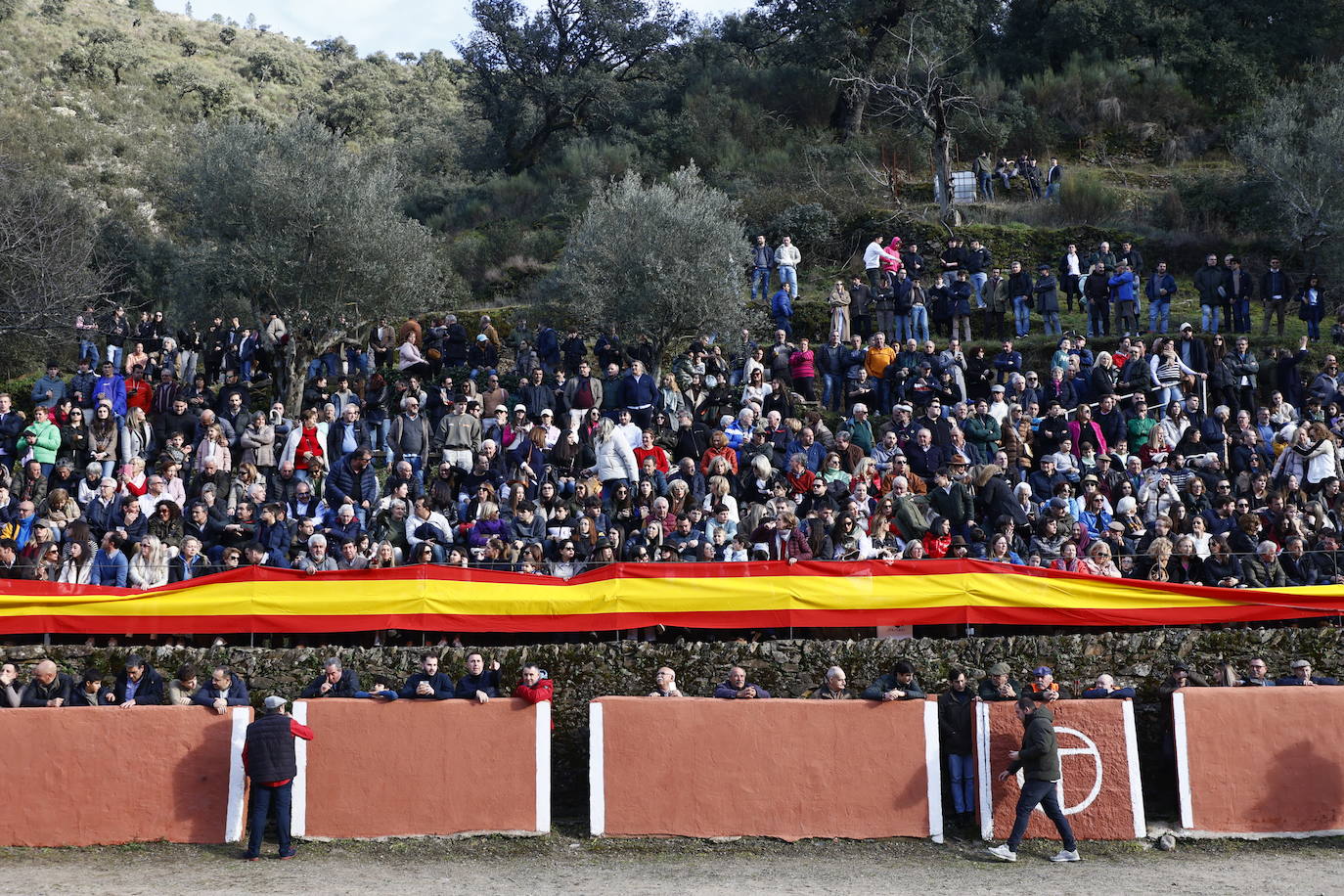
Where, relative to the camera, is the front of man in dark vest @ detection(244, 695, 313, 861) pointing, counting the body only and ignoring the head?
away from the camera

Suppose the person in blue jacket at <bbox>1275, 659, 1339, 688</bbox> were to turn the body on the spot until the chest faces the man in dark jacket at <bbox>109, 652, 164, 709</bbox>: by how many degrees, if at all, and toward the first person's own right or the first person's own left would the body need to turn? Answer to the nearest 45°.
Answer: approximately 45° to the first person's own right

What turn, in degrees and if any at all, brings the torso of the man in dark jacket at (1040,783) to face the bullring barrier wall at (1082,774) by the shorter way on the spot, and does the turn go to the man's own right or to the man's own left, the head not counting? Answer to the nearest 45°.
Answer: approximately 135° to the man's own right

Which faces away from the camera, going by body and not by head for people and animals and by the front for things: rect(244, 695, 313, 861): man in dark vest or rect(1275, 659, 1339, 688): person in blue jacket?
the man in dark vest

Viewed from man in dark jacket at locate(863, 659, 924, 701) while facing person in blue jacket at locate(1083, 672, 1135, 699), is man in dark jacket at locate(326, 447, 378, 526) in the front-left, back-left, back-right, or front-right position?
back-left

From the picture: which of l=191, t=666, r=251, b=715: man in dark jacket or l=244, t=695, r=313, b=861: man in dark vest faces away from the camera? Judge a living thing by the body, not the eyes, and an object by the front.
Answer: l=244, t=695, r=313, b=861: man in dark vest

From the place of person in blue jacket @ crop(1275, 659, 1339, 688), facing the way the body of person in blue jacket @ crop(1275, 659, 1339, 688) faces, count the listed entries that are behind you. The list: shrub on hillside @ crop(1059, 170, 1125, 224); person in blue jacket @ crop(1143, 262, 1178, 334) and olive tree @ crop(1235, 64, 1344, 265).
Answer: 3

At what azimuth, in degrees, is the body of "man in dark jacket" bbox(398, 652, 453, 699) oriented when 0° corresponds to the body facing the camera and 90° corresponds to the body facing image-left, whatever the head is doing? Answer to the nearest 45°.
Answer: approximately 0°

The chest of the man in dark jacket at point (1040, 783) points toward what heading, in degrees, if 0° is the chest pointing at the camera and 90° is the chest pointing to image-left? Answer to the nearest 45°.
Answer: approximately 90°

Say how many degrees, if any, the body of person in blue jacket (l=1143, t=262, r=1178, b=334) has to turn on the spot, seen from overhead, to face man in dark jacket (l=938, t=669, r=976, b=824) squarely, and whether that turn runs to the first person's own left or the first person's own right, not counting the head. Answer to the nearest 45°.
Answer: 0° — they already face them
